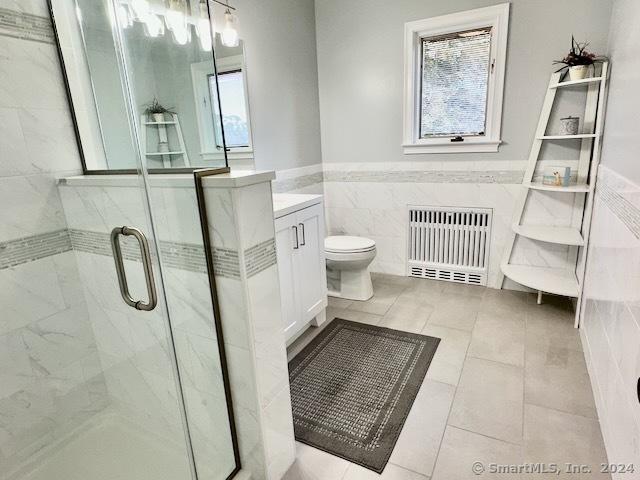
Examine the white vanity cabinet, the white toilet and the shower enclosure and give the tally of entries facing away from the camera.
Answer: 0

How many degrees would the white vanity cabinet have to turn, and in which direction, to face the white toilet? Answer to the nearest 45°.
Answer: approximately 90° to its left

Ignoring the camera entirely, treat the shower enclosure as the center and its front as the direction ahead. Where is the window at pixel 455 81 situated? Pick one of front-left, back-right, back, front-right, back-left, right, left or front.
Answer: front-left

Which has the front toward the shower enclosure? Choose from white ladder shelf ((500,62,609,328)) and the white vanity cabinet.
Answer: the white ladder shelf

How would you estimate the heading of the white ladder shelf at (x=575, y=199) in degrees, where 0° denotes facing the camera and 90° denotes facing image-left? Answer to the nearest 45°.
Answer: approximately 45°

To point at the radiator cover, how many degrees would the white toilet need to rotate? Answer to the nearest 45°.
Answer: approximately 90° to its left

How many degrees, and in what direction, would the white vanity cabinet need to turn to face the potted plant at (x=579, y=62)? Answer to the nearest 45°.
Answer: approximately 45° to its left

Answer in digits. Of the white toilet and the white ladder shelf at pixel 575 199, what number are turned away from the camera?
0

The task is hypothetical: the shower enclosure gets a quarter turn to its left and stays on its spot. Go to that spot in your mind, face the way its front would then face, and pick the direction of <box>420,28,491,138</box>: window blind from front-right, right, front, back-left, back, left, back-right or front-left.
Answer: front-right

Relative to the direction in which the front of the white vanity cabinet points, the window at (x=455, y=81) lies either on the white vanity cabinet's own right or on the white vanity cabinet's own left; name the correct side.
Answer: on the white vanity cabinet's own left

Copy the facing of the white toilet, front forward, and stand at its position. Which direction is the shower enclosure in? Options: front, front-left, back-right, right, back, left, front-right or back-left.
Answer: right

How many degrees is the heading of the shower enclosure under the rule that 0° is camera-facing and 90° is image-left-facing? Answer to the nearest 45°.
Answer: approximately 315°

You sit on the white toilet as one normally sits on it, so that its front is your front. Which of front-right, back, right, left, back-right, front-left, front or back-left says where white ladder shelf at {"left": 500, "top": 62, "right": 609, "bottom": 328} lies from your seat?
front-left

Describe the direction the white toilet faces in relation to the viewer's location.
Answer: facing the viewer and to the right of the viewer

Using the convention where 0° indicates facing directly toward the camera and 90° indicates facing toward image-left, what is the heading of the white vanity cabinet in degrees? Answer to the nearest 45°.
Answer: approximately 315°

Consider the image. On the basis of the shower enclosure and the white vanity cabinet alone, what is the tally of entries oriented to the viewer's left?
0
